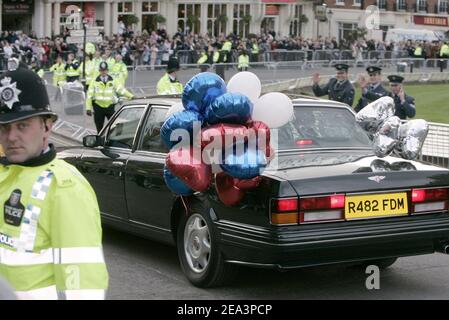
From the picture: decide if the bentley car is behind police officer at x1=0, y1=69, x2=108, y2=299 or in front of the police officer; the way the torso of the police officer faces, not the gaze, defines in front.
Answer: behind

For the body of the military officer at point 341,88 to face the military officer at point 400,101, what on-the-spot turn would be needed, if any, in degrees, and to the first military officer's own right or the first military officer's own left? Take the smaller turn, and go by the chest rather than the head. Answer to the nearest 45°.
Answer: approximately 90° to the first military officer's own left

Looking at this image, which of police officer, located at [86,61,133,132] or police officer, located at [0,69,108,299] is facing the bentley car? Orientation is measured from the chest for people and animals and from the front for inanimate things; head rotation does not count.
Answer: police officer, located at [86,61,133,132]

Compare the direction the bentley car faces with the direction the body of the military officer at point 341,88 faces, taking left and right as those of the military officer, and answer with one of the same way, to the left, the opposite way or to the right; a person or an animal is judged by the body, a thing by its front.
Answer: to the right

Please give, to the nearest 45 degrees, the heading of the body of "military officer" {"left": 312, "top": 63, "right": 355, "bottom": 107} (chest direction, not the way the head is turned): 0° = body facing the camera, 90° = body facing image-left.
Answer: approximately 45°

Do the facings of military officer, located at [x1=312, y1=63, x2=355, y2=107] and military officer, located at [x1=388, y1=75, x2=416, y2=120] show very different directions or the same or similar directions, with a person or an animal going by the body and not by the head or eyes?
same or similar directions

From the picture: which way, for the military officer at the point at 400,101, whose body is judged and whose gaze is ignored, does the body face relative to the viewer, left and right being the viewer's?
facing the viewer and to the left of the viewer

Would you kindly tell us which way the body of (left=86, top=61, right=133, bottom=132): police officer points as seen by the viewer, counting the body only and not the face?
toward the camera

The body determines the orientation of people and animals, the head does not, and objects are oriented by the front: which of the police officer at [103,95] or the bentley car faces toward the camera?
the police officer

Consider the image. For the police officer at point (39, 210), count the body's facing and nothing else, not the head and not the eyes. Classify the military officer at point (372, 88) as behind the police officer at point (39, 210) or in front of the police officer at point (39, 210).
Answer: behind
